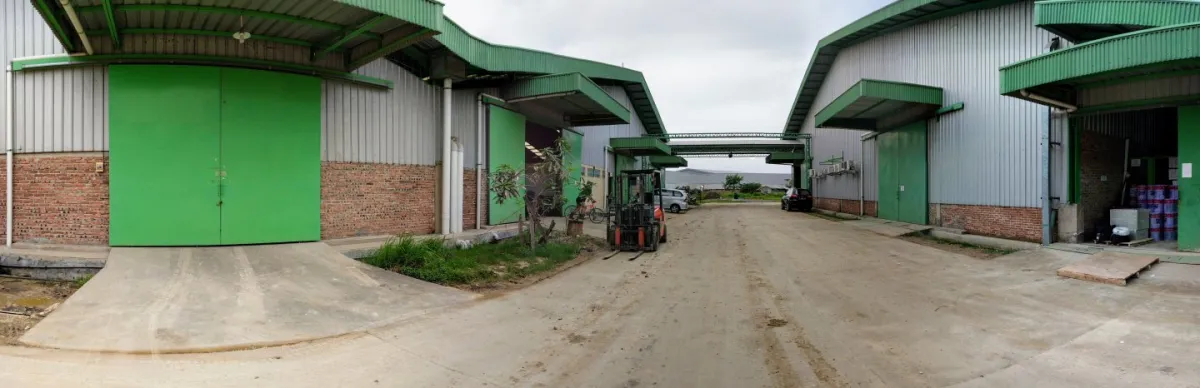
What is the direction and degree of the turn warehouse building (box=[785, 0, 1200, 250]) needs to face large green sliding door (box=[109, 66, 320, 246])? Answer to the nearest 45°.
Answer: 0° — it already faces it

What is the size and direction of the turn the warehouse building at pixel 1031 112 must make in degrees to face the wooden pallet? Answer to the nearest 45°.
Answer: approximately 45° to its left

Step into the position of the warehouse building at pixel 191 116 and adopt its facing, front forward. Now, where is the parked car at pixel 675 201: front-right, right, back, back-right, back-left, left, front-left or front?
back-left

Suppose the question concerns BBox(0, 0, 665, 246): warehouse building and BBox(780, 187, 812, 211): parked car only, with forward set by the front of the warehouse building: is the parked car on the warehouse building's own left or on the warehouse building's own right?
on the warehouse building's own left

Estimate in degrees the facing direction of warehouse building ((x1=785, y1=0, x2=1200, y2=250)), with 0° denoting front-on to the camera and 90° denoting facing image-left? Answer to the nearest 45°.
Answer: approximately 45°

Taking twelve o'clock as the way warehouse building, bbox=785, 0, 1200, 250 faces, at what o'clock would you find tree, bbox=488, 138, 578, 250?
The tree is roughly at 12 o'clock from the warehouse building.

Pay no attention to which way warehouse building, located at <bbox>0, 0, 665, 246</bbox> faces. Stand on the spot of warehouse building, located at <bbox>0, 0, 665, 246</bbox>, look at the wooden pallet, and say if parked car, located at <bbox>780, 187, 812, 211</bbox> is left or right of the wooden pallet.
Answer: left

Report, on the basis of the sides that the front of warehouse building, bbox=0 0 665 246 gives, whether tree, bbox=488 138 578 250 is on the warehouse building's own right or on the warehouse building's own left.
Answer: on the warehouse building's own left

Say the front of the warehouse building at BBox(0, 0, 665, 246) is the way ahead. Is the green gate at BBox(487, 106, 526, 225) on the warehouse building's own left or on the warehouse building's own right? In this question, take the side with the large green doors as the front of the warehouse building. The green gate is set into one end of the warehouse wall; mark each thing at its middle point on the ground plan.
on the warehouse building's own left

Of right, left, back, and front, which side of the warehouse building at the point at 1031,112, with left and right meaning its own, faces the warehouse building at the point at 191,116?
front

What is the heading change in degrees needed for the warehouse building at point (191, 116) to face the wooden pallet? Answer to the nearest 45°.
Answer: approximately 45° to its left

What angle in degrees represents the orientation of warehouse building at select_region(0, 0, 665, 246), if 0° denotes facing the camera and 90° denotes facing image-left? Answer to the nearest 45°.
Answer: approximately 0°

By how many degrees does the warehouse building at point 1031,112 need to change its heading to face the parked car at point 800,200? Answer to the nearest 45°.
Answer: approximately 90° to its right
